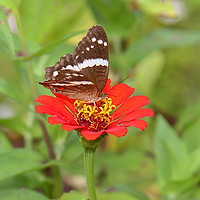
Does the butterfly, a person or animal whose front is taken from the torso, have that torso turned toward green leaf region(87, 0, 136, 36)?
no
